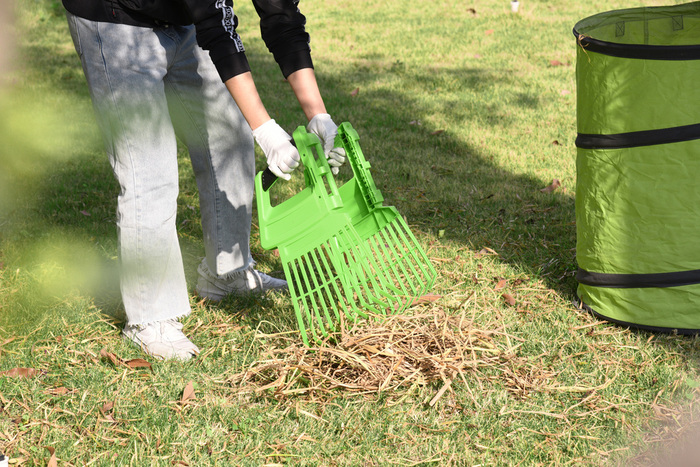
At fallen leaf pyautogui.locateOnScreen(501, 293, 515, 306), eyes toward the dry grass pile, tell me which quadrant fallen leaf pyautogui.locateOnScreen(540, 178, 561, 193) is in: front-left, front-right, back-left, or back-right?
back-right

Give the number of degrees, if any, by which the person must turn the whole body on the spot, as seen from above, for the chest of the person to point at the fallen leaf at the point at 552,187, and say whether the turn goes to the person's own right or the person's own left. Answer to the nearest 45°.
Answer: approximately 90° to the person's own left

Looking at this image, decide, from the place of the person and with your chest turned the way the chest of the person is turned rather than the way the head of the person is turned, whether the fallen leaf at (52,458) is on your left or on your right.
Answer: on your right

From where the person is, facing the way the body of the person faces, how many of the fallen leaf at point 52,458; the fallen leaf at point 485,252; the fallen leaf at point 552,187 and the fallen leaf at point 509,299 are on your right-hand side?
1

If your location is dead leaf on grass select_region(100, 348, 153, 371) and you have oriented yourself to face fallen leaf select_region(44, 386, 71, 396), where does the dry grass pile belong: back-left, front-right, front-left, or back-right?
back-left

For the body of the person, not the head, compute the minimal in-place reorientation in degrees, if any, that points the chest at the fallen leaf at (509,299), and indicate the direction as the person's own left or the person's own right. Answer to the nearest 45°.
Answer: approximately 45° to the person's own left

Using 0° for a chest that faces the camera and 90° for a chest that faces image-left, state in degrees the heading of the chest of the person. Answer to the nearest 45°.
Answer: approximately 315°
